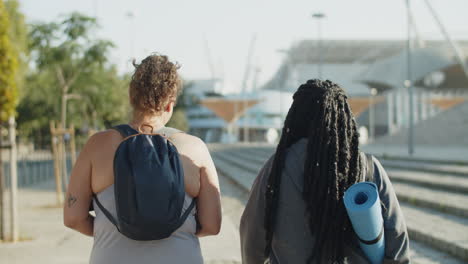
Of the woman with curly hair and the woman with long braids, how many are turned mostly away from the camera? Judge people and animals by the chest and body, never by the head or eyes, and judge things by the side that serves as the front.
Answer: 2

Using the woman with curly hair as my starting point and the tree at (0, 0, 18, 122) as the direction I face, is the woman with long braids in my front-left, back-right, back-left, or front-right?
back-right

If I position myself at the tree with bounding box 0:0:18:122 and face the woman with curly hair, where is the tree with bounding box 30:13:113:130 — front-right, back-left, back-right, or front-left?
back-left

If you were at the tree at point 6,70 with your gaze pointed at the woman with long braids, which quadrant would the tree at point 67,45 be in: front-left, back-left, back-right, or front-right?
back-left

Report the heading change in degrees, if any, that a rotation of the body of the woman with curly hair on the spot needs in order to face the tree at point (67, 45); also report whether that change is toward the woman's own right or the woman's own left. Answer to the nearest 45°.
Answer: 0° — they already face it

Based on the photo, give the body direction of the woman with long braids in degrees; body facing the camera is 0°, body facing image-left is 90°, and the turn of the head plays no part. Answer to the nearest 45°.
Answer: approximately 180°

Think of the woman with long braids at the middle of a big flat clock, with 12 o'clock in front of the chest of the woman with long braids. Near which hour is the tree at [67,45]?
The tree is roughly at 11 o'clock from the woman with long braids.

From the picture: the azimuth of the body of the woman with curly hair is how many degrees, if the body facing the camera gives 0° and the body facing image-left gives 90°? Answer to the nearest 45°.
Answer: approximately 180°

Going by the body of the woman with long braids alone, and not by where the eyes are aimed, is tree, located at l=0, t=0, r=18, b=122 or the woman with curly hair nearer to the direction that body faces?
the tree
